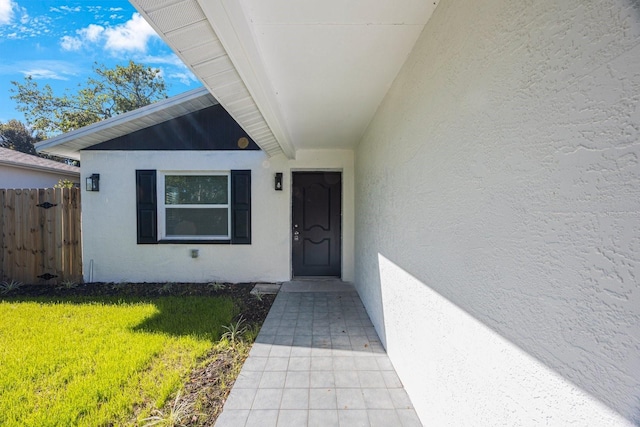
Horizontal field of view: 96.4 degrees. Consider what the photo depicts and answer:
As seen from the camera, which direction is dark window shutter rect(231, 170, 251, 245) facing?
toward the camera

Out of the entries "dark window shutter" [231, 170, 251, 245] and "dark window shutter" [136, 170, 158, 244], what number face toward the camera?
2

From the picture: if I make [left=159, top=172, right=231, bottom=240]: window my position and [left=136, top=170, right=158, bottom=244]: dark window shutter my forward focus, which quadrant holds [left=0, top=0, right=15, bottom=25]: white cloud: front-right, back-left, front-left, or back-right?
front-right

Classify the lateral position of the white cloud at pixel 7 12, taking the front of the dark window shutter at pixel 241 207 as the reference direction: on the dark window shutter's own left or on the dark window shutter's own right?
on the dark window shutter's own right

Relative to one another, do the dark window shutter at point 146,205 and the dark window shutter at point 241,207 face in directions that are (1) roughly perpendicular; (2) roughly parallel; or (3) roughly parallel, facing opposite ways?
roughly parallel

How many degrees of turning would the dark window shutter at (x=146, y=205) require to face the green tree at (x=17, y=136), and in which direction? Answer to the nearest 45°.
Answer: approximately 180°

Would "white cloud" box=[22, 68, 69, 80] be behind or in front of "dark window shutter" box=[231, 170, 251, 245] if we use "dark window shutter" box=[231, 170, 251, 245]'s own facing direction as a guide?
behind

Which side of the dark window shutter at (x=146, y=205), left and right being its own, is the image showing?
front

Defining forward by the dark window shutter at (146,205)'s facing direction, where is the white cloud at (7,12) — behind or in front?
behind

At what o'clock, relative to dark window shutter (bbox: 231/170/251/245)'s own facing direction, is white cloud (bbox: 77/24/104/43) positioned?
The white cloud is roughly at 5 o'clock from the dark window shutter.

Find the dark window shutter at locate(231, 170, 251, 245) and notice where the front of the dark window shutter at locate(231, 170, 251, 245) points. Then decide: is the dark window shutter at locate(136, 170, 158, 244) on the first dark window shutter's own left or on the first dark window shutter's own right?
on the first dark window shutter's own right
